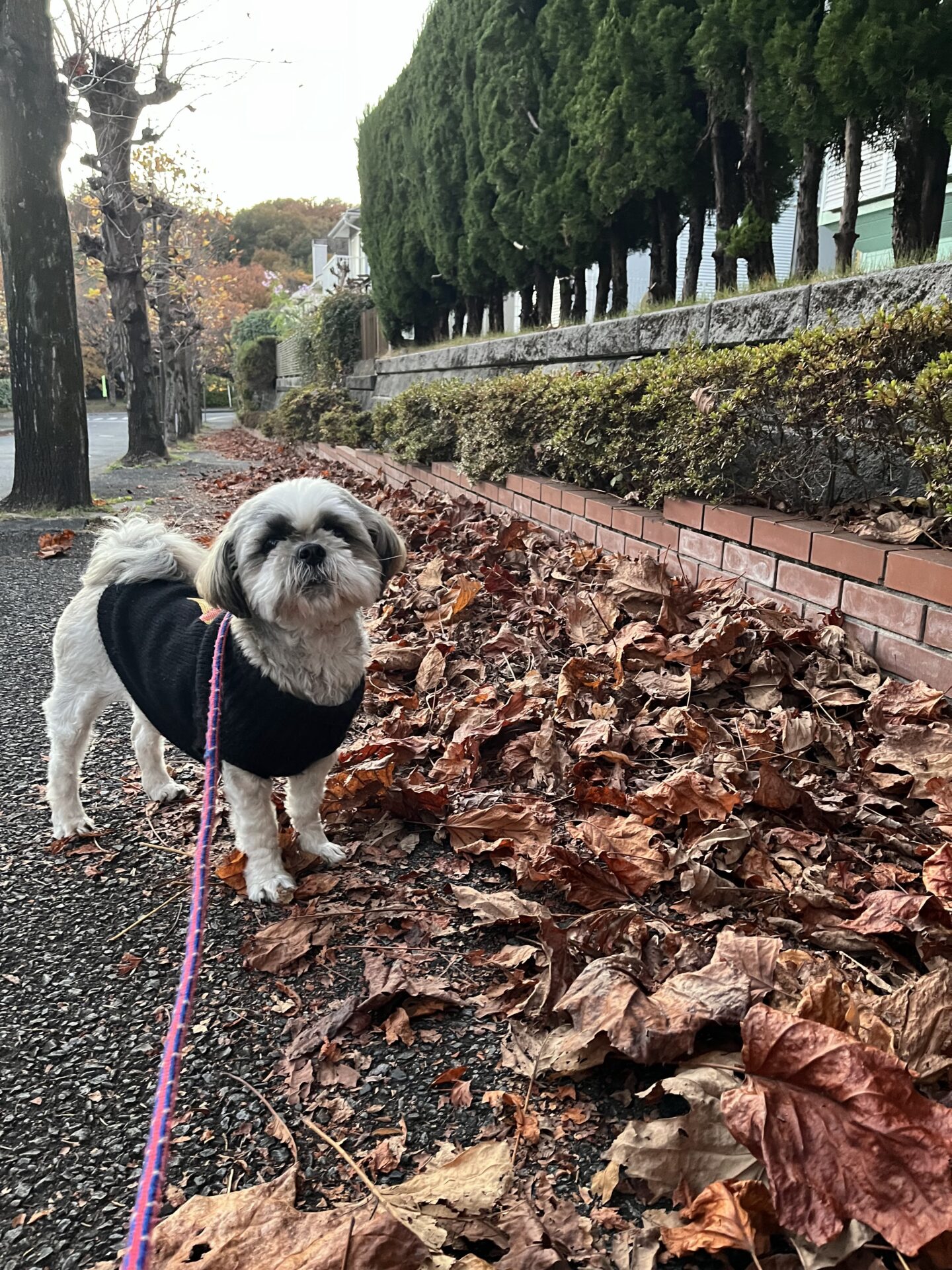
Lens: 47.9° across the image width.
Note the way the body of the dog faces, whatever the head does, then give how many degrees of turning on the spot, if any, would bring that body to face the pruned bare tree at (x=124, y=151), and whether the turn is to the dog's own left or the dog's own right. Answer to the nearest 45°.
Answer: approximately 135° to the dog's own left

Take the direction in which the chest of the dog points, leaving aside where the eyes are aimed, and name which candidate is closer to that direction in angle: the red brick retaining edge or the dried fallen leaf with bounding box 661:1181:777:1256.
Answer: the dried fallen leaf

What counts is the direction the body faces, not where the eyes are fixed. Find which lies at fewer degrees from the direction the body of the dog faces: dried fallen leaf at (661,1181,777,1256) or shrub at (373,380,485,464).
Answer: the dried fallen leaf

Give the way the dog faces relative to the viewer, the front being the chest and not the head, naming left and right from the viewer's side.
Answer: facing the viewer and to the right of the viewer

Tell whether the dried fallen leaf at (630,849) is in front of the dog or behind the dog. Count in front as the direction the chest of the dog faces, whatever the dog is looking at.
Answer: in front

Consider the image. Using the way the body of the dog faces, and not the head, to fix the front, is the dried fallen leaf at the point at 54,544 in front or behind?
behind

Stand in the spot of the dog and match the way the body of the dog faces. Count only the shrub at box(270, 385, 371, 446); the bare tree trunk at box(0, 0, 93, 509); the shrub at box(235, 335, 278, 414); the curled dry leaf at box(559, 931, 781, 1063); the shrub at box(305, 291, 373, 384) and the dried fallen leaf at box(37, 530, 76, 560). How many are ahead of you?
1

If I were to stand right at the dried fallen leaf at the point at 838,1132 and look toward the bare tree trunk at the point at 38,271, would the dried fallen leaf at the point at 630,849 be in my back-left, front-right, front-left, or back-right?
front-right

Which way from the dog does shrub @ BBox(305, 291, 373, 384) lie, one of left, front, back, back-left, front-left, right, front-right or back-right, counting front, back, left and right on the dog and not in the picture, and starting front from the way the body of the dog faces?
back-left

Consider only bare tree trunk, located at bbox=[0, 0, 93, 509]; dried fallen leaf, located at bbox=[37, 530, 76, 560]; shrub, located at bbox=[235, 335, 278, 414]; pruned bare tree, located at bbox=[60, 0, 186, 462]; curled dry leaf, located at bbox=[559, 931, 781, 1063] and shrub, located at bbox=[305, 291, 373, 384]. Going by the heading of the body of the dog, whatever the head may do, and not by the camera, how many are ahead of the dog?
1

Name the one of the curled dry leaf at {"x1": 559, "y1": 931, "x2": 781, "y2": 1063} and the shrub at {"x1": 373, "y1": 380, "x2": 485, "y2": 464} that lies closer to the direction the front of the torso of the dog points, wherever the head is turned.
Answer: the curled dry leaf

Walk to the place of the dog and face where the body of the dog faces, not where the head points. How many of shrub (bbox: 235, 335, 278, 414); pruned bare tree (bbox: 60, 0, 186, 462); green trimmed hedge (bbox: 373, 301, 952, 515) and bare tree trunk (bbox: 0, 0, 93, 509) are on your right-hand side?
0

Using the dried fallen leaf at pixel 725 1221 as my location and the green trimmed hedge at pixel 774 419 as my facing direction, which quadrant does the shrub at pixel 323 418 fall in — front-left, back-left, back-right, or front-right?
front-left

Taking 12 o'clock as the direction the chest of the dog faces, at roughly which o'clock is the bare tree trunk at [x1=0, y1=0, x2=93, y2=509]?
The bare tree trunk is roughly at 7 o'clock from the dog.

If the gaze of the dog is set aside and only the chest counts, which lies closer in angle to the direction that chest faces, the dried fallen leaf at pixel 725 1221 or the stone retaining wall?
the dried fallen leaf

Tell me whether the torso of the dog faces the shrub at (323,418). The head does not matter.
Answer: no

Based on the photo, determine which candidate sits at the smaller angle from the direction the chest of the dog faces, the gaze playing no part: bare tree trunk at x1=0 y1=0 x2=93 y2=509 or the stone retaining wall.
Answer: the stone retaining wall

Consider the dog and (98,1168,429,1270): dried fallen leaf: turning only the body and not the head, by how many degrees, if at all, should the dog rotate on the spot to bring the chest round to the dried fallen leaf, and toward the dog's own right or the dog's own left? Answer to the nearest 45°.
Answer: approximately 45° to the dog's own right

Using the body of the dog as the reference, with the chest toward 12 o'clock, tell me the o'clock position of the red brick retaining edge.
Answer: The red brick retaining edge is roughly at 10 o'clock from the dog.

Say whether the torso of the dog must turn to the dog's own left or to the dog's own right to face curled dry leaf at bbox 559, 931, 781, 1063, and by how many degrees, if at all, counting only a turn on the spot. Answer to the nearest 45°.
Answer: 0° — it already faces it

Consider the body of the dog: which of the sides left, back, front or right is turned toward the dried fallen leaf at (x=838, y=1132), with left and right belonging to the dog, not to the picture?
front
